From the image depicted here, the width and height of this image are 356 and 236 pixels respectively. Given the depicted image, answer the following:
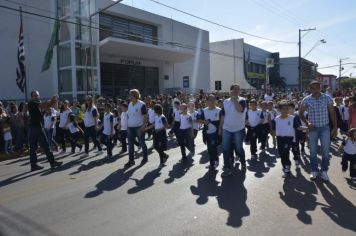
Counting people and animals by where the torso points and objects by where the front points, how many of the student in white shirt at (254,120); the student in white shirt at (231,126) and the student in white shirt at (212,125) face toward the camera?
3

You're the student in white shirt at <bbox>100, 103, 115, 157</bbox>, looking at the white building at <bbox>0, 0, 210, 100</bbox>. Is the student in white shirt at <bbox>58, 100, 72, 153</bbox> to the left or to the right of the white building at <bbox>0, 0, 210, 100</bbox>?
left

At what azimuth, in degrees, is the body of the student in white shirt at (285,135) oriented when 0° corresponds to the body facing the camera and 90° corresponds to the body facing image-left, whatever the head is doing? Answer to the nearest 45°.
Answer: approximately 0°

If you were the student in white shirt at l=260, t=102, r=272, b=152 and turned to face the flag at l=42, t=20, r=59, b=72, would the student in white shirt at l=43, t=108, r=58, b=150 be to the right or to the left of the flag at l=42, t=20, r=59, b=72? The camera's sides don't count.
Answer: left

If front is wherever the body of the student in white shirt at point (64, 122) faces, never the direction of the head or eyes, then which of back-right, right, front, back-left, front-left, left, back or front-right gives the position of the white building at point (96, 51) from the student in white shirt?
back-left

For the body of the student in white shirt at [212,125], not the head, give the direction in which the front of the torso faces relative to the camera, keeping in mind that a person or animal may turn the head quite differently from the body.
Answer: toward the camera

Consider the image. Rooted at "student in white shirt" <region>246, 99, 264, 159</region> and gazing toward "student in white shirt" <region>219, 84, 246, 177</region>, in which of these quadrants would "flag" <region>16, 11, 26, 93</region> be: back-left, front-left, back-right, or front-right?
back-right

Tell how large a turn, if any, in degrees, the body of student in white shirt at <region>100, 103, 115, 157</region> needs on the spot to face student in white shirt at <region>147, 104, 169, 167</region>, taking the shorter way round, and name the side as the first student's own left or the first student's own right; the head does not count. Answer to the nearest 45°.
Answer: approximately 90° to the first student's own left

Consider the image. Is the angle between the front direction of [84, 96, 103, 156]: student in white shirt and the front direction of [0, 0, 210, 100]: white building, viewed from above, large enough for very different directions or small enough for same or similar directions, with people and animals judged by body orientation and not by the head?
same or similar directions

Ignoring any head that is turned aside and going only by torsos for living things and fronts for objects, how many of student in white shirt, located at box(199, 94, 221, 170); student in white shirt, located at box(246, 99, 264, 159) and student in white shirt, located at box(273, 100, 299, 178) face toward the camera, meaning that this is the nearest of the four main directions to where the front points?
3

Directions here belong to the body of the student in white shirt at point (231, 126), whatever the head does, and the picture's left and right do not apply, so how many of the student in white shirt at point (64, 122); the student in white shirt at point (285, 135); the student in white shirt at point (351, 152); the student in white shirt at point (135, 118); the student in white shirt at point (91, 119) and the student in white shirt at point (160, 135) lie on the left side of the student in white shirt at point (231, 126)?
2

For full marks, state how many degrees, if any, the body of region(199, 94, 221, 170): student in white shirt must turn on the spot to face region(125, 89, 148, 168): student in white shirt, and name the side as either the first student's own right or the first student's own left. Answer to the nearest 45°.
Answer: approximately 90° to the first student's own right

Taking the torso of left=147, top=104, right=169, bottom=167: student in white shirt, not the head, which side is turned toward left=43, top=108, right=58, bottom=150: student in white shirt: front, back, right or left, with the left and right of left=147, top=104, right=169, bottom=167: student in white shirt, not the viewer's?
right
